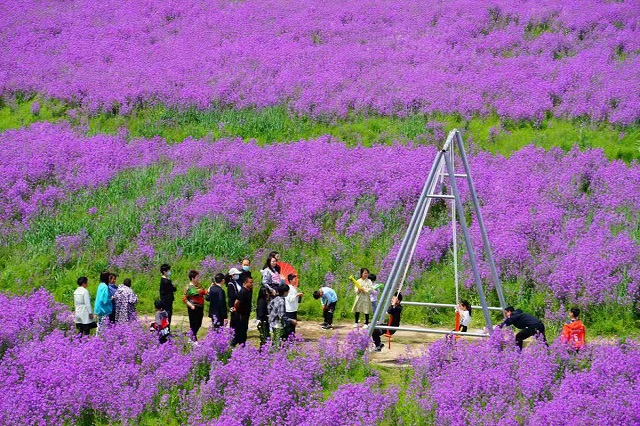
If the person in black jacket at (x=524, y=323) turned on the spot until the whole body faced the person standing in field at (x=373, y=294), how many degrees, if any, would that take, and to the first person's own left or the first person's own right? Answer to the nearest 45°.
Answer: approximately 45° to the first person's own right

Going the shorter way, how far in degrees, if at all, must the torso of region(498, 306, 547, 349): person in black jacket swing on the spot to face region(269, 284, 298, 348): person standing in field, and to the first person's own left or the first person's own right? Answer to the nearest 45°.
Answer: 0° — they already face them

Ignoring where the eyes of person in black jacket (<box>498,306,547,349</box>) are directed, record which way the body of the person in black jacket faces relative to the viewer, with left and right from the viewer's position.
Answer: facing to the left of the viewer

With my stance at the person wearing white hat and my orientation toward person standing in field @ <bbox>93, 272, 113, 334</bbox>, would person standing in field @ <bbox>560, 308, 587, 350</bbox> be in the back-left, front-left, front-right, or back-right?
back-left

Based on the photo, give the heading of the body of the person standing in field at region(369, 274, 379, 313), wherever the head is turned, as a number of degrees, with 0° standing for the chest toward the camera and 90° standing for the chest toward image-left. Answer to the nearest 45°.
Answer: approximately 270°

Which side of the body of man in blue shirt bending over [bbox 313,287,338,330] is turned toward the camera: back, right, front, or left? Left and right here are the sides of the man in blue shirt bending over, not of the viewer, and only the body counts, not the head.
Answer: left

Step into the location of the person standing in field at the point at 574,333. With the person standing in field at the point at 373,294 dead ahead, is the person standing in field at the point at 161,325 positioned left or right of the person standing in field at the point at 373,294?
left

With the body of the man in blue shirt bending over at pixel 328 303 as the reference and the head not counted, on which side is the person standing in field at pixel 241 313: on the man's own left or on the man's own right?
on the man's own left

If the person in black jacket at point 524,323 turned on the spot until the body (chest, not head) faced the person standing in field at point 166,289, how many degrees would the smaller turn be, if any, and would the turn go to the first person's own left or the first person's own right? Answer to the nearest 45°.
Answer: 0° — they already face them

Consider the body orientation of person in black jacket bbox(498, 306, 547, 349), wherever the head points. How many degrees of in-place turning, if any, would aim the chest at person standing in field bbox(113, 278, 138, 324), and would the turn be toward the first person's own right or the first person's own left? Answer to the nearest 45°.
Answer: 0° — they already face them
